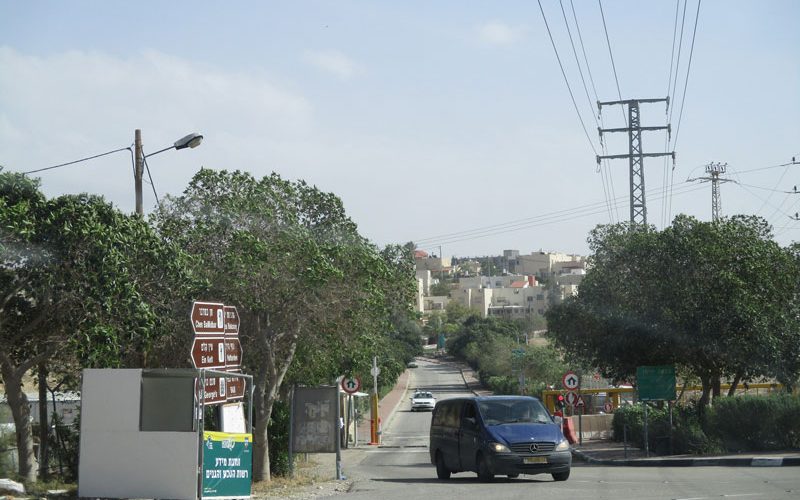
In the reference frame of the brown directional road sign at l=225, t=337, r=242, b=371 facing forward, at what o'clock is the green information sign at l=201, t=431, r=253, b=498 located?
The green information sign is roughly at 12 o'clock from the brown directional road sign.

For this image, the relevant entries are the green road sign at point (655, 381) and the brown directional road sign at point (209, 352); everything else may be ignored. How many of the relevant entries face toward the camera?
2

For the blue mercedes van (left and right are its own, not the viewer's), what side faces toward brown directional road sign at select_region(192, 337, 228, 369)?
right

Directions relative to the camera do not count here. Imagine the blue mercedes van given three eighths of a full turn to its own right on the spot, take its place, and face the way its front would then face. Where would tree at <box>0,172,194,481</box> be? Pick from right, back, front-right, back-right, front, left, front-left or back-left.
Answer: front-left

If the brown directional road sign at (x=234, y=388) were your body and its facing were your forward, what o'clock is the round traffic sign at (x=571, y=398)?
The round traffic sign is roughly at 7 o'clock from the brown directional road sign.
